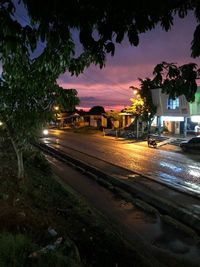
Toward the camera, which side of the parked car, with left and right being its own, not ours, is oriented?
left
